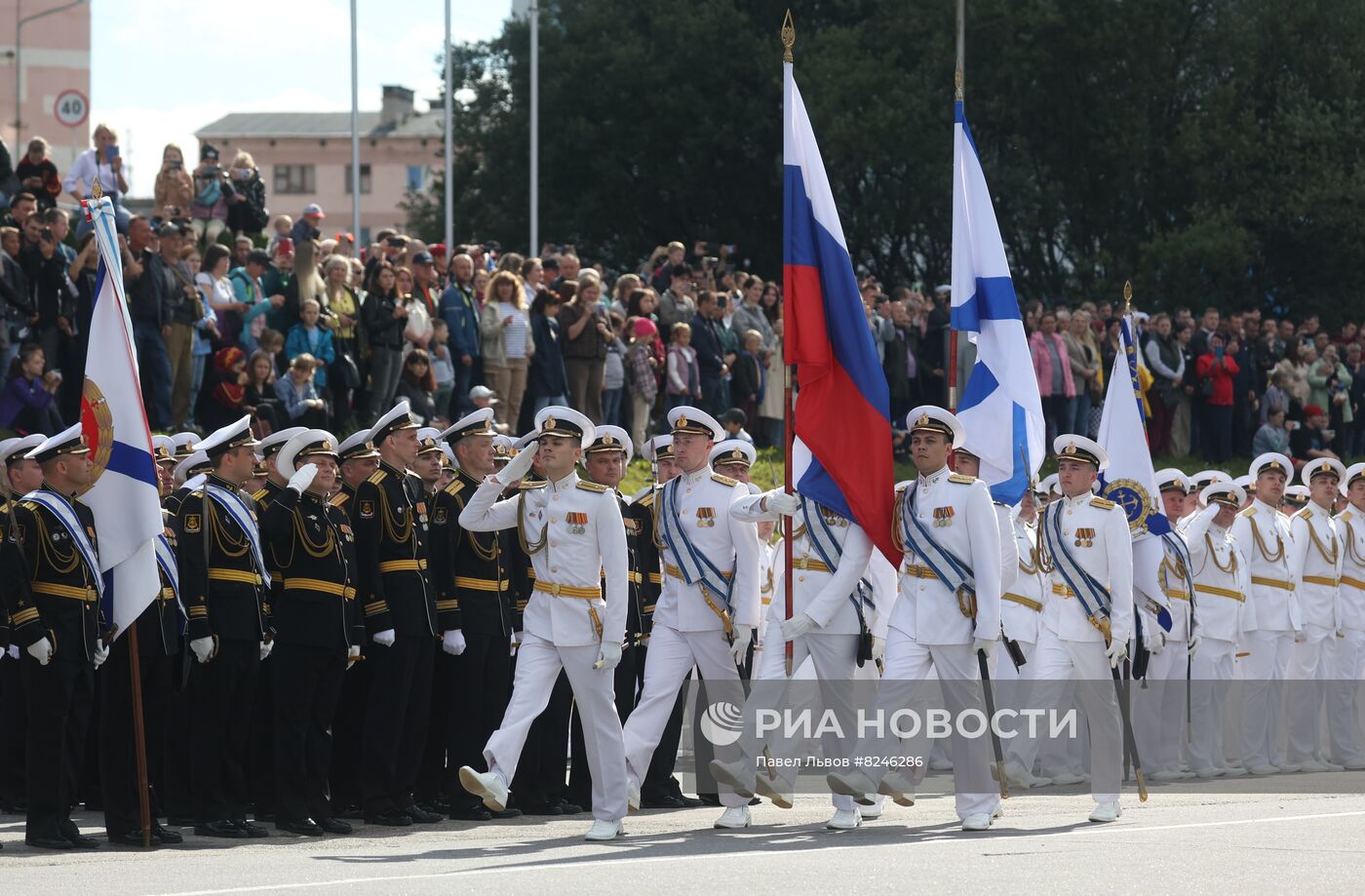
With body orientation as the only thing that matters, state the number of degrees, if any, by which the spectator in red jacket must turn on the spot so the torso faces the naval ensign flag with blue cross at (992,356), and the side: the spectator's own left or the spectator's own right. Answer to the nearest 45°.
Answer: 0° — they already face it

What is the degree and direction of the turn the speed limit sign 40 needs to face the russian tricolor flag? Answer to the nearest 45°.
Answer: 0° — it already faces it

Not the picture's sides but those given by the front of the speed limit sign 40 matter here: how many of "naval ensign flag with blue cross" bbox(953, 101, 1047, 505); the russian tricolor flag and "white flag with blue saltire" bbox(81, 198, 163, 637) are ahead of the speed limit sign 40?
3

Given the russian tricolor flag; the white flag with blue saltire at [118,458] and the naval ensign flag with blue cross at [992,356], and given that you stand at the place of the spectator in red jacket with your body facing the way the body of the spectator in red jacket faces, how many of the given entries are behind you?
0

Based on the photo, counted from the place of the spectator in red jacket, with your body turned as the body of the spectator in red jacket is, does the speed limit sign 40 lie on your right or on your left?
on your right

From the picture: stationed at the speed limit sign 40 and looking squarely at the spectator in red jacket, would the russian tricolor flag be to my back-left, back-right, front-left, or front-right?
front-right

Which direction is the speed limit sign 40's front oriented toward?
toward the camera

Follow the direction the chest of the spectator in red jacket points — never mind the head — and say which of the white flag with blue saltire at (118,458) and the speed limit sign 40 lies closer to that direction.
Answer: the white flag with blue saltire

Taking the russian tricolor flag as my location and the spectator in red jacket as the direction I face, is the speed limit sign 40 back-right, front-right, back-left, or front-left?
front-left

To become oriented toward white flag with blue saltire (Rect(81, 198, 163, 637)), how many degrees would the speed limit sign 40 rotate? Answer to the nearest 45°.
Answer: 0° — it already faces it

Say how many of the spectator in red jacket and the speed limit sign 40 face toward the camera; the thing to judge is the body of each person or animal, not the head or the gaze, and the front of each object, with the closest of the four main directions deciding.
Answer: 2

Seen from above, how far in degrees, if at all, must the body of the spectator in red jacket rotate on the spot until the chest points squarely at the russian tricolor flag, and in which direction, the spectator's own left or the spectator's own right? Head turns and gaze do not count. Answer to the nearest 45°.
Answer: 0° — they already face it

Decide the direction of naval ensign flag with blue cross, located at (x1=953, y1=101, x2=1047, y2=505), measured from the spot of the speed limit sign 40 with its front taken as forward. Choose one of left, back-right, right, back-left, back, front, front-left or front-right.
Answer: front

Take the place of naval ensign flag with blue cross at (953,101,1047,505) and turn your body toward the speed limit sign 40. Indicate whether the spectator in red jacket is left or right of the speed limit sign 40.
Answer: right

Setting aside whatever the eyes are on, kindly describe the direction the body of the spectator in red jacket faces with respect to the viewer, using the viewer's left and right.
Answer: facing the viewer

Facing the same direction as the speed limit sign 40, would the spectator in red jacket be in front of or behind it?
in front
